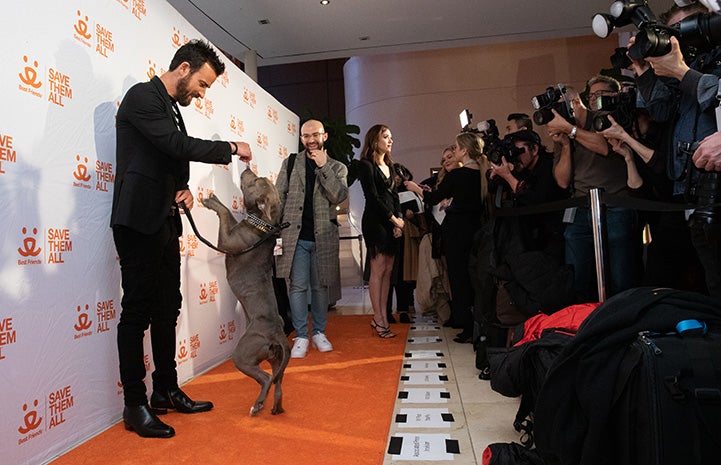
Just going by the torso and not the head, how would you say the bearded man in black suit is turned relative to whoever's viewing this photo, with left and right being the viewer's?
facing to the right of the viewer

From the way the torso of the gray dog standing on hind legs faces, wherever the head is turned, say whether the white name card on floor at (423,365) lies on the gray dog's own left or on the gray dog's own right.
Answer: on the gray dog's own right

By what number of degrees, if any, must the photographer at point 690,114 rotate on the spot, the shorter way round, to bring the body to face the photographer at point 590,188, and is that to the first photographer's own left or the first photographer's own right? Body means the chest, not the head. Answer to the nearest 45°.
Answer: approximately 90° to the first photographer's own right

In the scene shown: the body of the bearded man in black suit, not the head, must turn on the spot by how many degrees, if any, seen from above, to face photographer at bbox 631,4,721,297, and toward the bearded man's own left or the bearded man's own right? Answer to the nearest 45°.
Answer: approximately 45° to the bearded man's own right

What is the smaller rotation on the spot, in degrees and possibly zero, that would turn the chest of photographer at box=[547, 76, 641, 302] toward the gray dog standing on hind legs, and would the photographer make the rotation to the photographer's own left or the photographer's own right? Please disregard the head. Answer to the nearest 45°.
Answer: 0° — they already face it

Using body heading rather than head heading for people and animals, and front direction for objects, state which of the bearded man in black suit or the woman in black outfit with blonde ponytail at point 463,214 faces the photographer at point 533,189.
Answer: the bearded man in black suit

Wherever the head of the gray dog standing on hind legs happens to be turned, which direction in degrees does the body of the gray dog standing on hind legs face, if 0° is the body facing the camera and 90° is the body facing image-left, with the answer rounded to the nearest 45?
approximately 135°

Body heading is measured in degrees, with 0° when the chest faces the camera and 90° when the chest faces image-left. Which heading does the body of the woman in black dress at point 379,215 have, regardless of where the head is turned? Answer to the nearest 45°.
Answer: approximately 315°

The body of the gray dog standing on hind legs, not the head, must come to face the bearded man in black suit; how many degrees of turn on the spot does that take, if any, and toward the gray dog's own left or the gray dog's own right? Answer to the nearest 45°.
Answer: approximately 45° to the gray dog's own left
